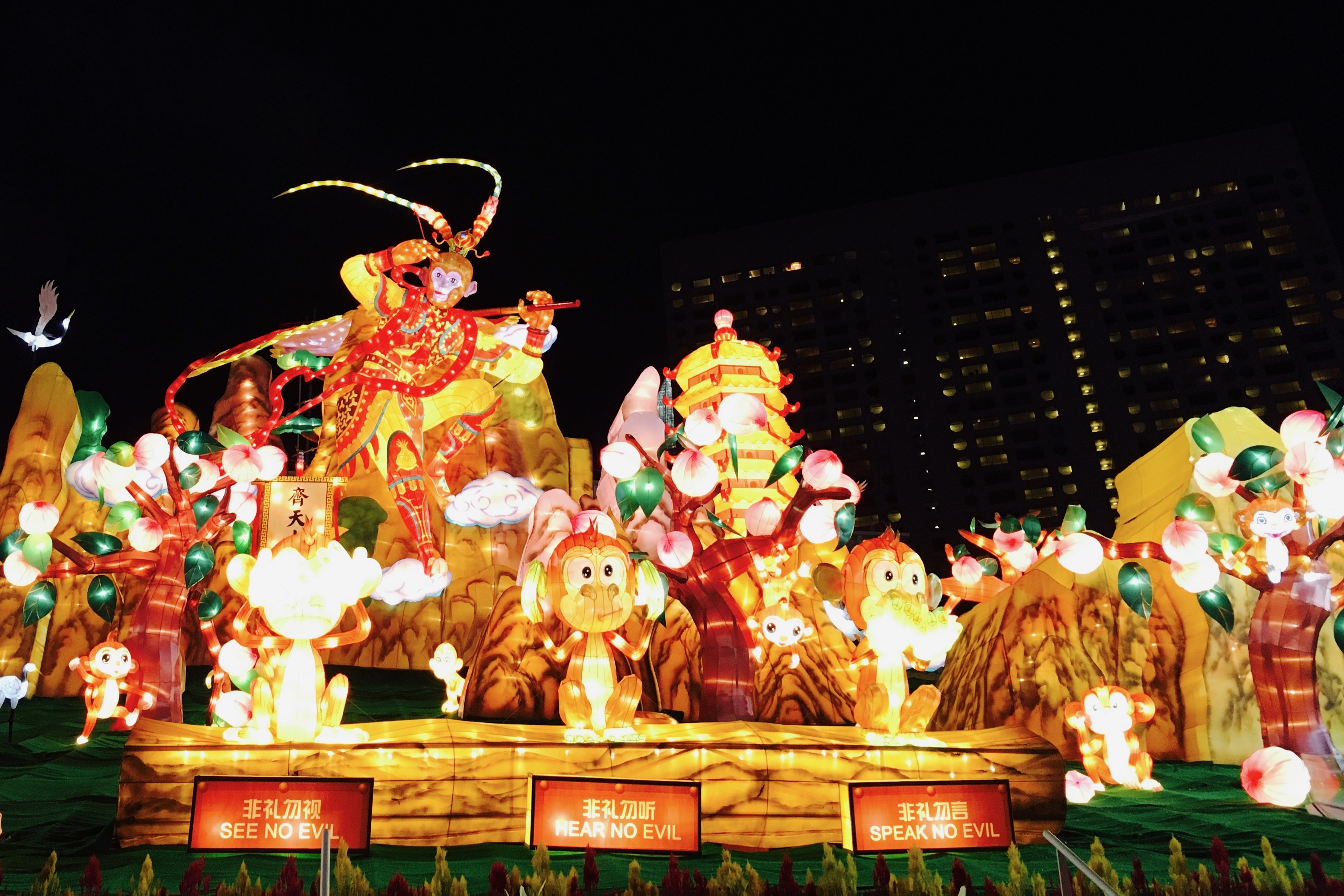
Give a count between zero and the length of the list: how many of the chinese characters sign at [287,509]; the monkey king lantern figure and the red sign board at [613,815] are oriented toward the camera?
3

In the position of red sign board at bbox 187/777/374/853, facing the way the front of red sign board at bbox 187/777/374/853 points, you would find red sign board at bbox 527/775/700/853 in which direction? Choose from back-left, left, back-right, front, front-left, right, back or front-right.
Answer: left

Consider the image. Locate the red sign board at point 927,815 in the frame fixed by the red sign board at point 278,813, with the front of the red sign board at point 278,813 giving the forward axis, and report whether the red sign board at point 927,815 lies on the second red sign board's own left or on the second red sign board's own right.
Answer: on the second red sign board's own left

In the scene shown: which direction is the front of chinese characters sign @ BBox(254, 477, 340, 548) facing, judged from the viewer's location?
facing the viewer

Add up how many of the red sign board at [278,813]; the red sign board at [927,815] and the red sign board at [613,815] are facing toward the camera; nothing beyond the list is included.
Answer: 3

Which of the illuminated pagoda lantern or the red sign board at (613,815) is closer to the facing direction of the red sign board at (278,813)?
the red sign board

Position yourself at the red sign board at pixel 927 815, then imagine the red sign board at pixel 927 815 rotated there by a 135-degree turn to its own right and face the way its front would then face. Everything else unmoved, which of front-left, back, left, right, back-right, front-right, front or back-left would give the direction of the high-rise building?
front-right

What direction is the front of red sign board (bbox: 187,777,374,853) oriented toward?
toward the camera

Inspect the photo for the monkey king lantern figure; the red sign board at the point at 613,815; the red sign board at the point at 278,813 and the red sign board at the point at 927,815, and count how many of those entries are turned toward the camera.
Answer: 4

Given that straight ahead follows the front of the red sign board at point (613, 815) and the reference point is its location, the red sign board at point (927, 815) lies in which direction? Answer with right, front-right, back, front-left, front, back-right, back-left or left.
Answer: left

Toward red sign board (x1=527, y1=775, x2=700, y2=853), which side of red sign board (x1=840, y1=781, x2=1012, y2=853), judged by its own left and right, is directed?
right
